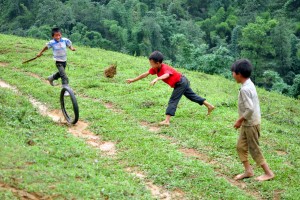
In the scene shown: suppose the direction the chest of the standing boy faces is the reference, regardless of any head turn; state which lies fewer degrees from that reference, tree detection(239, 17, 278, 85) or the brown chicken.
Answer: the brown chicken

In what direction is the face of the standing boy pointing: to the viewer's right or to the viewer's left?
to the viewer's left

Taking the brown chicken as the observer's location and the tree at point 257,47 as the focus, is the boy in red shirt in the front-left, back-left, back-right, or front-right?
back-right

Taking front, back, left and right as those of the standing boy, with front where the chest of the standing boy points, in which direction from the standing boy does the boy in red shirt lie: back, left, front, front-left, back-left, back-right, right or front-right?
front-right

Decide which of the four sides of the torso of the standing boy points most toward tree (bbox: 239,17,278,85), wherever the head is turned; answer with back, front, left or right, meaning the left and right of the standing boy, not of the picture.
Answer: right

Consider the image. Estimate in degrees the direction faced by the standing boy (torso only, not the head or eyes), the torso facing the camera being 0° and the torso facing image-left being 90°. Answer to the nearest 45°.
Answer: approximately 90°
